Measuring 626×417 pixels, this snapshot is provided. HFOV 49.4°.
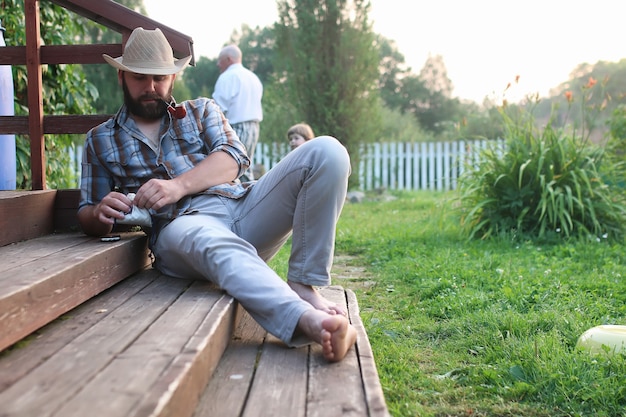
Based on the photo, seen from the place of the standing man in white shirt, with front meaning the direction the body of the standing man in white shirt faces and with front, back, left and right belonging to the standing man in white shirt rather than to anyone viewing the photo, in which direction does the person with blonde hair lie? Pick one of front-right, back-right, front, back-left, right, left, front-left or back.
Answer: back-right

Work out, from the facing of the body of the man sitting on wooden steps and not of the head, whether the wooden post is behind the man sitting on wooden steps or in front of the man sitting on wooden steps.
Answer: behind

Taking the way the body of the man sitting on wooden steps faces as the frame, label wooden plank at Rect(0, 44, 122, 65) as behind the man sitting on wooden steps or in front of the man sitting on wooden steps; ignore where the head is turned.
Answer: behind

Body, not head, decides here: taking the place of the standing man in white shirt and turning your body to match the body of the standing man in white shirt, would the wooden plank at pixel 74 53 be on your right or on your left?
on your left

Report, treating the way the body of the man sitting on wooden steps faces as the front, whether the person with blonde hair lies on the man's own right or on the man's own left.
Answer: on the man's own left

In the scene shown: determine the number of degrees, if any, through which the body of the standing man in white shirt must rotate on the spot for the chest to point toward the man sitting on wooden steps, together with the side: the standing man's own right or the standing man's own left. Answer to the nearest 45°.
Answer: approximately 135° to the standing man's own left

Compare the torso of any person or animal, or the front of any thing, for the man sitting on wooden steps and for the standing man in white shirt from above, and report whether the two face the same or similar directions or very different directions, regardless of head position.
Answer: very different directions

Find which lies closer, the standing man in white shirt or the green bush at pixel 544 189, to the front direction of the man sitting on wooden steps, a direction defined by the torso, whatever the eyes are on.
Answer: the green bush

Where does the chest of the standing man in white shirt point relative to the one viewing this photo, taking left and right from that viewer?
facing away from the viewer and to the left of the viewer

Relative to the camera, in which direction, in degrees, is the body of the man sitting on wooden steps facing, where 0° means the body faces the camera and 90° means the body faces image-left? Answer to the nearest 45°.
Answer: approximately 315°

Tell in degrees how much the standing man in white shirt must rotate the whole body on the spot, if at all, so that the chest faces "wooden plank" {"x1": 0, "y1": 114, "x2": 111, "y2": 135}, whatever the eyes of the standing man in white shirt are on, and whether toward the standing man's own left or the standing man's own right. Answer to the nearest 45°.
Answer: approximately 135° to the standing man's own left
